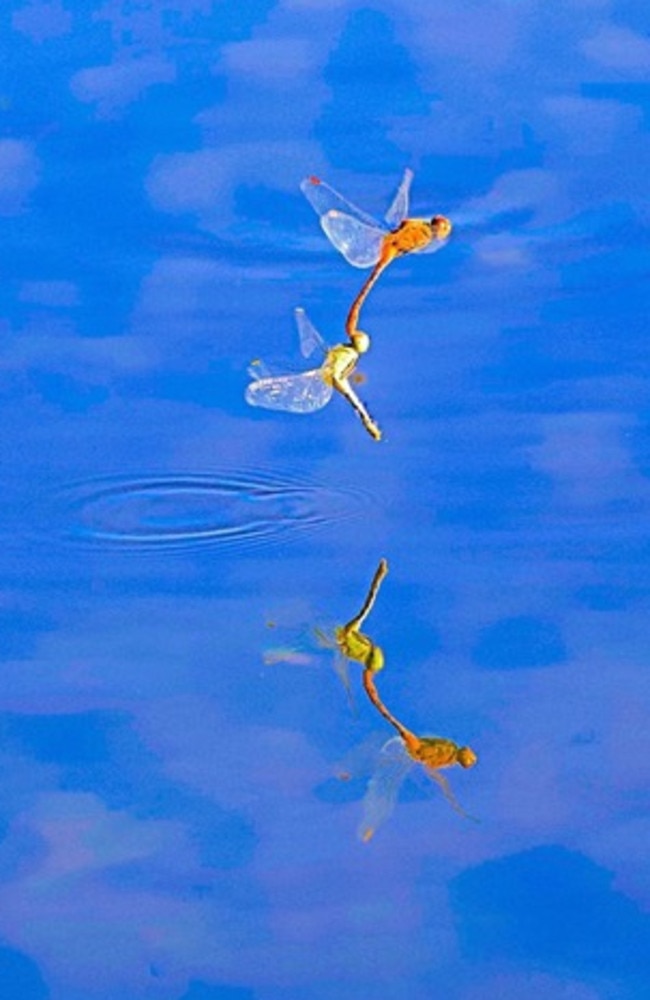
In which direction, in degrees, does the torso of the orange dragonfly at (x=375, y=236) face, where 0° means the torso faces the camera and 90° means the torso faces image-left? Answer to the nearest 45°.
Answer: approximately 270°
